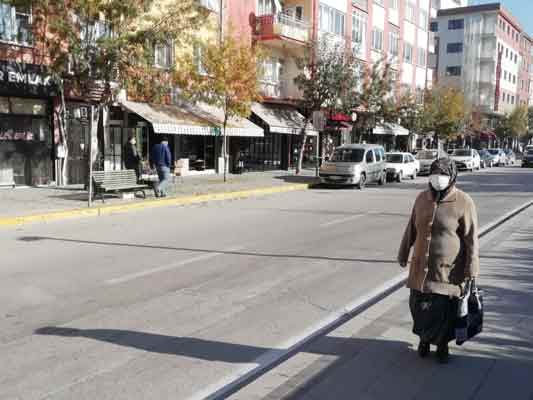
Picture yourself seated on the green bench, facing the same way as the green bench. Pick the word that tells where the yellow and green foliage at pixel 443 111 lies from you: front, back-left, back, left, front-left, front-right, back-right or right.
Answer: left

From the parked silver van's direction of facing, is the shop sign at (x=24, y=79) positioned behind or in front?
in front

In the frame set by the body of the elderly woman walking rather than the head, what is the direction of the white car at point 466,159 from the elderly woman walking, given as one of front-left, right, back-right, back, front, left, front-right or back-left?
back-right

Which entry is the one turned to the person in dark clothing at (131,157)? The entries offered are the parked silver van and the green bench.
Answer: the parked silver van

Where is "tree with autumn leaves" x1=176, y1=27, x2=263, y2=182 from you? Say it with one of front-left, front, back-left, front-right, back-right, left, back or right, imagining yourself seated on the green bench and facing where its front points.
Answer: left

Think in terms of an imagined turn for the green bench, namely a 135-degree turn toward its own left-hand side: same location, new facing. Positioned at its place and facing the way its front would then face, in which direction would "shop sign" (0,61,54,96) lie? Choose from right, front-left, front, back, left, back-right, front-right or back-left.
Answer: front-left

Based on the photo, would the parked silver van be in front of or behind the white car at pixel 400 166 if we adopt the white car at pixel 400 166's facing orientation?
in front

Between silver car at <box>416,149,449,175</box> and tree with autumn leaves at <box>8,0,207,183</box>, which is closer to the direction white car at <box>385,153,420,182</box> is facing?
the tree with autumn leaves

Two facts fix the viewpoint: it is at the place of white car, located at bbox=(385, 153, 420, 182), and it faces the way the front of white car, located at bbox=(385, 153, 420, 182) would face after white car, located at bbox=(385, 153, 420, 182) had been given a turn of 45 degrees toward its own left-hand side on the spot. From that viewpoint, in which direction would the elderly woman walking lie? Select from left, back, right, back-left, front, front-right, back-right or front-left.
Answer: front

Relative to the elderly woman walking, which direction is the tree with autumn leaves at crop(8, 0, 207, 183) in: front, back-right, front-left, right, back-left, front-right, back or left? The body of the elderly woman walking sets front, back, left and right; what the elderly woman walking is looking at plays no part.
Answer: right

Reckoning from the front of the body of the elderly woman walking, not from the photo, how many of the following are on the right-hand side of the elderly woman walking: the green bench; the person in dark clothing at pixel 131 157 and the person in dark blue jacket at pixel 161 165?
3

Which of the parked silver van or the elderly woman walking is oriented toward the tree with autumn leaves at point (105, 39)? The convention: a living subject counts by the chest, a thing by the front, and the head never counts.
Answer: the parked silver van

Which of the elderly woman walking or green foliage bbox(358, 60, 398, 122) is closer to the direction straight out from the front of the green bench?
the elderly woman walking

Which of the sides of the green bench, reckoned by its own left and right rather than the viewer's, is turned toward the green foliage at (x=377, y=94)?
left
